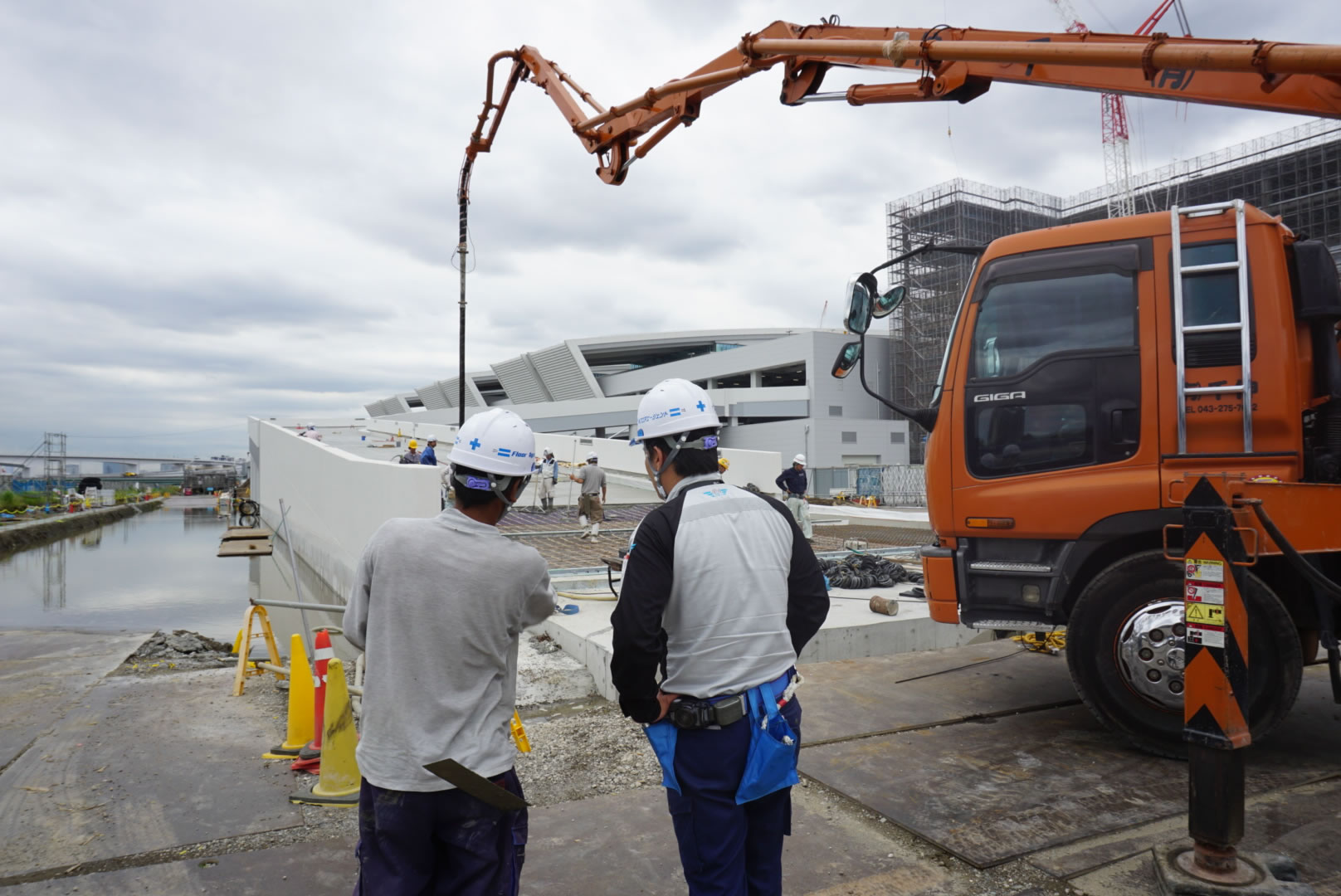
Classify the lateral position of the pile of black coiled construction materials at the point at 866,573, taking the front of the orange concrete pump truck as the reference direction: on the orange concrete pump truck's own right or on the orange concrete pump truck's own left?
on the orange concrete pump truck's own right

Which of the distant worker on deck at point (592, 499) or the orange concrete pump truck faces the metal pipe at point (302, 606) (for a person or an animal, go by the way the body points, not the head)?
the orange concrete pump truck

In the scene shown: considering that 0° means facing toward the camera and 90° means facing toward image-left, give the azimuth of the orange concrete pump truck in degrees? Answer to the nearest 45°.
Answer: approximately 90°

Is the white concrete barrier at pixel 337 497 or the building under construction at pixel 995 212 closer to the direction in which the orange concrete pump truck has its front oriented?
the white concrete barrier

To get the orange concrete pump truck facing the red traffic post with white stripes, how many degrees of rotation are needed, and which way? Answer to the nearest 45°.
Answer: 0° — it already faces it

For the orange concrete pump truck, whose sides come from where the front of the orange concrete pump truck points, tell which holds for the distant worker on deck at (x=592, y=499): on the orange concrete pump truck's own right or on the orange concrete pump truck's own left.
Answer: on the orange concrete pump truck's own right

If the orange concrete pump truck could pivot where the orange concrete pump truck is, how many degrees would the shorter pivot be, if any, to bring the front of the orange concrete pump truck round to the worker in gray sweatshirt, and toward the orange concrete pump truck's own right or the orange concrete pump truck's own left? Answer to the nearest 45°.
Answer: approximately 45° to the orange concrete pump truck's own left

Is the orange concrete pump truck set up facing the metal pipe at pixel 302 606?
yes

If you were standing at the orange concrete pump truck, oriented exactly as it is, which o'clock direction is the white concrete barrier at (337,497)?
The white concrete barrier is roughly at 1 o'clock from the orange concrete pump truck.
